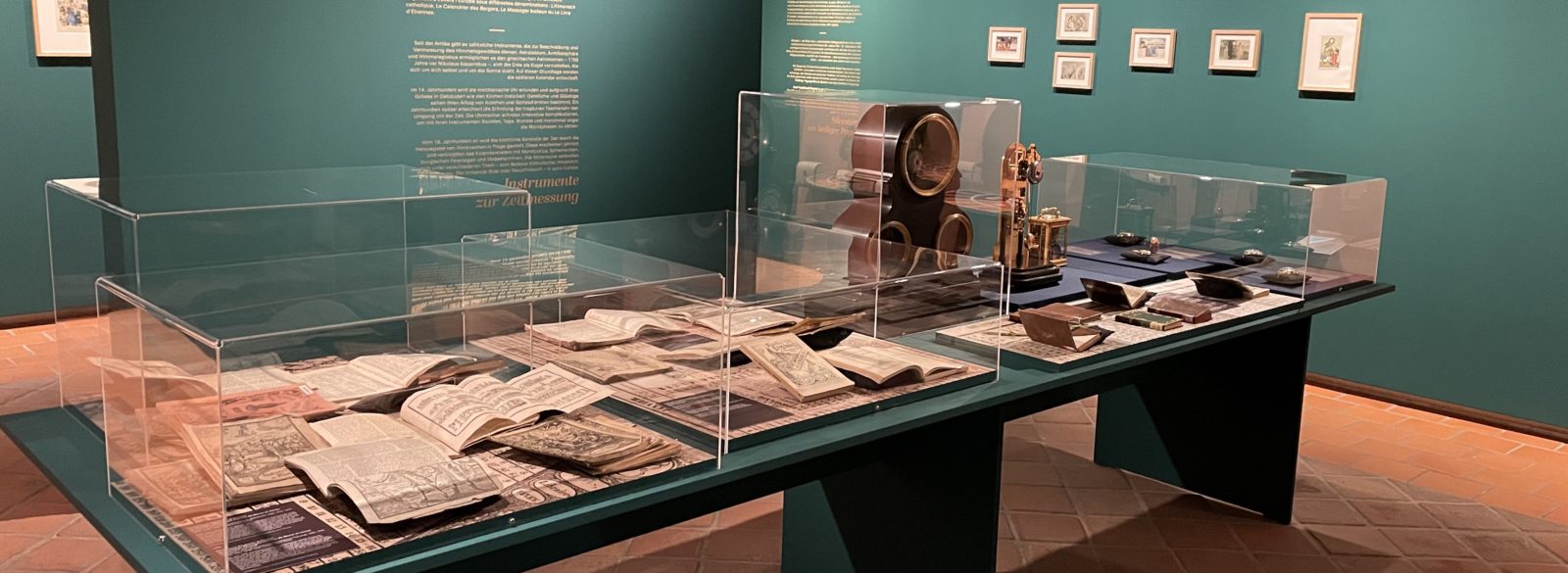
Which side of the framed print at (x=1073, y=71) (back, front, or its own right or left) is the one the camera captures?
front

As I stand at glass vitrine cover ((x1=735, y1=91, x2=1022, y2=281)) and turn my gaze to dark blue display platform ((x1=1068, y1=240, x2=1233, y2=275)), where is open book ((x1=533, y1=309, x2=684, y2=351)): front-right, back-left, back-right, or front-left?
back-right

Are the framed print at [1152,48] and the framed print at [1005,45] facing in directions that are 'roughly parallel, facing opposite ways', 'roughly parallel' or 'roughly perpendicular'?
roughly parallel

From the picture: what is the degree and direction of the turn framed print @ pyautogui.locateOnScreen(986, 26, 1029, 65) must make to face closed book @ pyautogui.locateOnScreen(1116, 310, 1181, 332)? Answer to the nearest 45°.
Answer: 0° — it already faces it

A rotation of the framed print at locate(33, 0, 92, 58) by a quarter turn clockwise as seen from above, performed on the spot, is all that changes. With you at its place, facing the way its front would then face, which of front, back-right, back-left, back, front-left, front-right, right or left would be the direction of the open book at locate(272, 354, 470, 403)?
left

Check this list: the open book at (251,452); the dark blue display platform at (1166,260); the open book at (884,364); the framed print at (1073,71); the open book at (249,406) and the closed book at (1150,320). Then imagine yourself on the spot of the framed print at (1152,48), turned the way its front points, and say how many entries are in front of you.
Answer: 5

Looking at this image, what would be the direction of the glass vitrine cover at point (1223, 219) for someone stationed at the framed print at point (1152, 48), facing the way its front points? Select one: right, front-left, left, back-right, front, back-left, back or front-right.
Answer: front

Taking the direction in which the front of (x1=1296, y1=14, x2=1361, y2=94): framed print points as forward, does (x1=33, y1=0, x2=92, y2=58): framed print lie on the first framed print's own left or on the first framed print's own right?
on the first framed print's own right

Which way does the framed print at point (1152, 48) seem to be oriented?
toward the camera

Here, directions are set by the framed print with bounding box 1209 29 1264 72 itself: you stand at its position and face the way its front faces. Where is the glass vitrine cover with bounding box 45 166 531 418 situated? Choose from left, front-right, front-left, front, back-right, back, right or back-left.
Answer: front-right

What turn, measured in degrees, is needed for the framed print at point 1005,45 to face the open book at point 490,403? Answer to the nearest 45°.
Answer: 0° — it already faces it

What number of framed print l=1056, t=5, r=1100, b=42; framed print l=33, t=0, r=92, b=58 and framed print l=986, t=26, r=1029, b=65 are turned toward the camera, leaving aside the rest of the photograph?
3

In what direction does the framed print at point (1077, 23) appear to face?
toward the camera

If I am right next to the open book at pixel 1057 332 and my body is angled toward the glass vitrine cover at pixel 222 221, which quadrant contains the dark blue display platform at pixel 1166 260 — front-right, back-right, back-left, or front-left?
back-right

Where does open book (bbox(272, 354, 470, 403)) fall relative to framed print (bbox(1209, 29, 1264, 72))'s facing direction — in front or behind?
in front

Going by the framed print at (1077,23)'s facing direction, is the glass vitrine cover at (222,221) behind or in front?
in front

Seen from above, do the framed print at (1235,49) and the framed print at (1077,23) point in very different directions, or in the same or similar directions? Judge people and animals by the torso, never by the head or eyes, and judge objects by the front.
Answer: same or similar directions

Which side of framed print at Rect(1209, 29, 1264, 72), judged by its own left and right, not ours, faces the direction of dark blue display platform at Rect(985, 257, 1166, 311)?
front

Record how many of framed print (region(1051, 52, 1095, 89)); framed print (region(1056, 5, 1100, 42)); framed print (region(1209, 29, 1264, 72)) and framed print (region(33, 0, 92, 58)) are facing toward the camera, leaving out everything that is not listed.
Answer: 4
